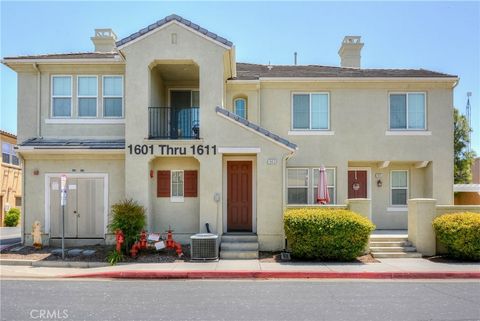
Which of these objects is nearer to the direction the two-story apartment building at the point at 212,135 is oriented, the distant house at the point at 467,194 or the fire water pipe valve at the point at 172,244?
the fire water pipe valve

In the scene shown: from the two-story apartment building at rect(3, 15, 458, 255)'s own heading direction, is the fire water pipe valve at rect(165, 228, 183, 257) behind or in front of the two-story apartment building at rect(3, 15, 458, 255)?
in front

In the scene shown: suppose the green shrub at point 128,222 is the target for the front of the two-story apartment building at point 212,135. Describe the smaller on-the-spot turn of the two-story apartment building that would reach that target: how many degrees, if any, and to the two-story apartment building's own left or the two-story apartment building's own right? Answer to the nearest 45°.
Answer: approximately 45° to the two-story apartment building's own right

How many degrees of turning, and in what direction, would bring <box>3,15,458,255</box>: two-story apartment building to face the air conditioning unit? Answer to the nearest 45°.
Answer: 0° — it already faces it

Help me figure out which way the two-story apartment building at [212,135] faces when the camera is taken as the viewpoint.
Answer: facing the viewer

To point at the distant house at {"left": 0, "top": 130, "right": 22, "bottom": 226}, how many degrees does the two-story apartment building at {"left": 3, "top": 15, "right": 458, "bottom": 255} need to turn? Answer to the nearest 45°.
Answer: approximately 135° to its right

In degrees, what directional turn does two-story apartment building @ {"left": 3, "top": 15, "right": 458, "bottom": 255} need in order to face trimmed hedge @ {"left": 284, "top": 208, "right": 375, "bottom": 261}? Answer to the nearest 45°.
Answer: approximately 45° to its left
